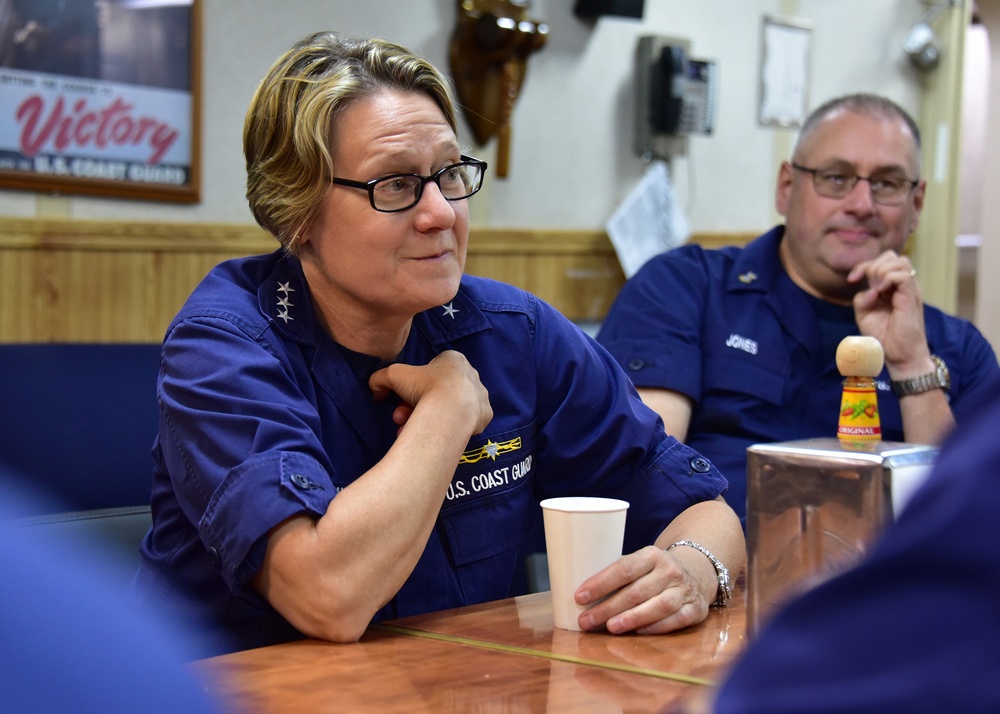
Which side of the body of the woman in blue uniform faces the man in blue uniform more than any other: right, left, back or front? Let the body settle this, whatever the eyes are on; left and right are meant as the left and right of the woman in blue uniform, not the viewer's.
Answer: left

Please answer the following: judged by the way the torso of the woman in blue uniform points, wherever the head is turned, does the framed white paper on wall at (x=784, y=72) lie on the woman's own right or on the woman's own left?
on the woman's own left

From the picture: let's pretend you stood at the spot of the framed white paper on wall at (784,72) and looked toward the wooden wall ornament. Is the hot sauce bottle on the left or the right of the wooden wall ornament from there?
left

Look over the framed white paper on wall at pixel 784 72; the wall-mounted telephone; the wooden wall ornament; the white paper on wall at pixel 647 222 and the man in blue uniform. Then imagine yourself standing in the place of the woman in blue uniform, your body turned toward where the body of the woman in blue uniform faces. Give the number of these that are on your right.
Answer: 0

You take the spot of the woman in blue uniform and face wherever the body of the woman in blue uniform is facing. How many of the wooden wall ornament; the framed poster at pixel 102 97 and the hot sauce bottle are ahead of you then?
1

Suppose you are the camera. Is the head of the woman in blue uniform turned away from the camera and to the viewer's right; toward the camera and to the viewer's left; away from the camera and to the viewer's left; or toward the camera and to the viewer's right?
toward the camera and to the viewer's right

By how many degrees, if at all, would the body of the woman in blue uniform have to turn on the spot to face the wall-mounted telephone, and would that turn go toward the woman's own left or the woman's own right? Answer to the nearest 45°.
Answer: approximately 135° to the woman's own left

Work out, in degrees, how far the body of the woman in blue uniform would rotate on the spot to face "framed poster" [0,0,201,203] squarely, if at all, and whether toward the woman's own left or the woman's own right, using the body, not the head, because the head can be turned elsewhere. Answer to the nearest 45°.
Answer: approximately 180°

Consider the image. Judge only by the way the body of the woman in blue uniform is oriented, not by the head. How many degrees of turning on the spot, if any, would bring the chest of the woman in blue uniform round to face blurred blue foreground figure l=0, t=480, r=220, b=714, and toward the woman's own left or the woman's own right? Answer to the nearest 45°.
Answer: approximately 45° to the woman's own right

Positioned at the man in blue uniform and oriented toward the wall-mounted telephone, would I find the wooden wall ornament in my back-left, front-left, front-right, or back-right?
front-left

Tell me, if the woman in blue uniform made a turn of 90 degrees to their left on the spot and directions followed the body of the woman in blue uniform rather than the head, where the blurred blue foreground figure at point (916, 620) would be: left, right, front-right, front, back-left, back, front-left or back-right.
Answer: back-right

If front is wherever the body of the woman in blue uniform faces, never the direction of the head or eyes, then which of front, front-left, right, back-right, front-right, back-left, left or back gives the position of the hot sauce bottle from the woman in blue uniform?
front
